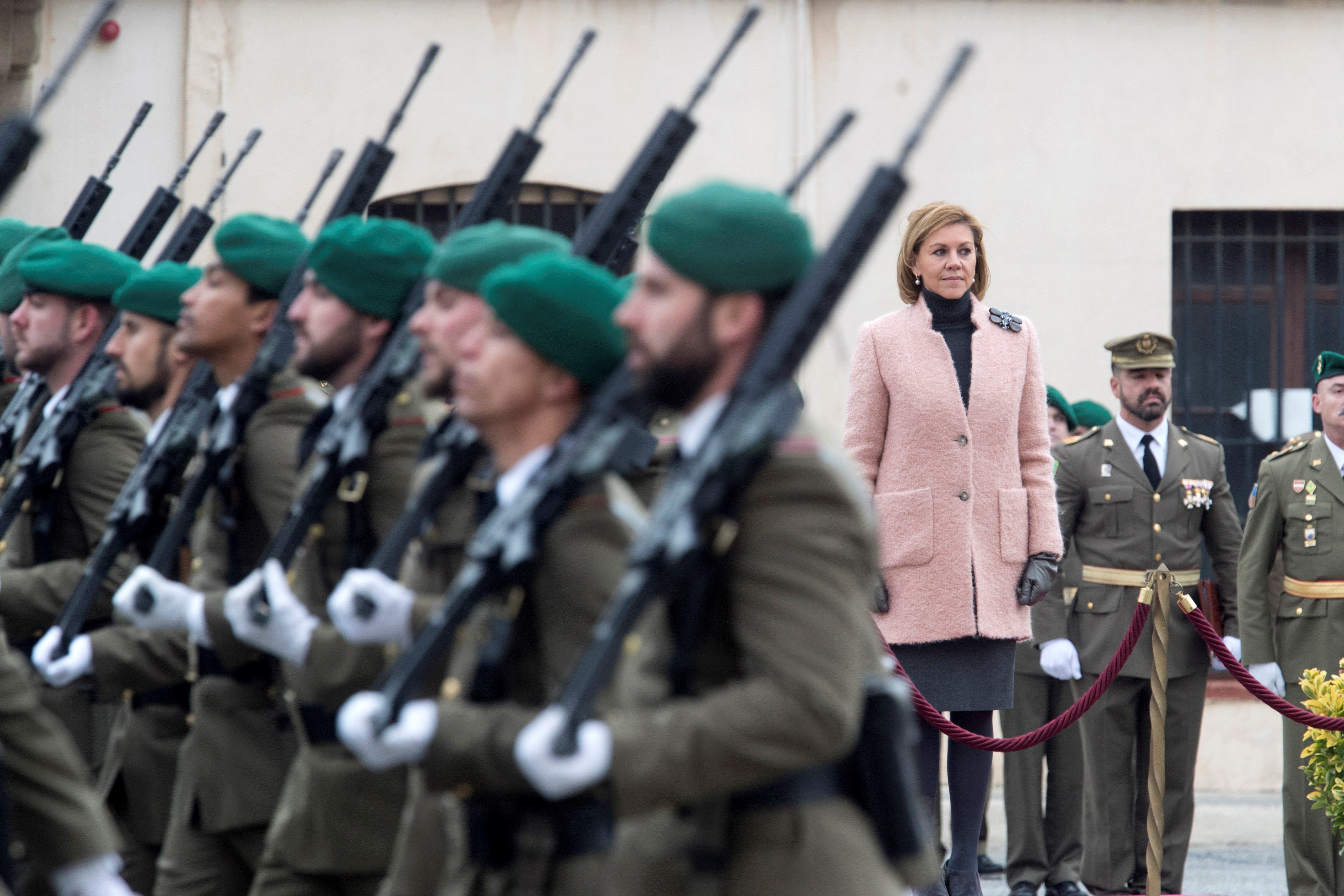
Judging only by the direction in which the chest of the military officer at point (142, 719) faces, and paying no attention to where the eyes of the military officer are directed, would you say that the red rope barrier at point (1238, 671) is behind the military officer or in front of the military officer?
behind

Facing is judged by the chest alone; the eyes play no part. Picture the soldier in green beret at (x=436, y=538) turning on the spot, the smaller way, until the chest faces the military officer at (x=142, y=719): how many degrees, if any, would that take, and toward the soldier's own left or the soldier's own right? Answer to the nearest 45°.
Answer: approximately 45° to the soldier's own right

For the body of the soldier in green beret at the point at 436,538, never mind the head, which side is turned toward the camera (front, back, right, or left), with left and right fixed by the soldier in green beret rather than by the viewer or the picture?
left

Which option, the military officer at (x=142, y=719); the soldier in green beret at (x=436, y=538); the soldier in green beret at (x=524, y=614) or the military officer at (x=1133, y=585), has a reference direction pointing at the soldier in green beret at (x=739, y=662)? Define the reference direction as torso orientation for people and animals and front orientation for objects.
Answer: the military officer at (x=1133, y=585)

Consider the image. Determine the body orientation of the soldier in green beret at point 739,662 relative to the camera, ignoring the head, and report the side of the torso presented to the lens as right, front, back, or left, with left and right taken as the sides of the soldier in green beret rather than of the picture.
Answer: left

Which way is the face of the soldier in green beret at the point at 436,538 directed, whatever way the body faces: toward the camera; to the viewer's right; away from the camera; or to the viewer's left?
to the viewer's left

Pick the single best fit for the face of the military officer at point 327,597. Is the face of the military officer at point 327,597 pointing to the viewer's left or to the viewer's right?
to the viewer's left

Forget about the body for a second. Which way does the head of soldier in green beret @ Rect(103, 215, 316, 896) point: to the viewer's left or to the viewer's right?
to the viewer's left

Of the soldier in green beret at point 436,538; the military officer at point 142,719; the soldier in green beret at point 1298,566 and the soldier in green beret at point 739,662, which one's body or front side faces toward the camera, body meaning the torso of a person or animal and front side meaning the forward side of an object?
the soldier in green beret at point 1298,566

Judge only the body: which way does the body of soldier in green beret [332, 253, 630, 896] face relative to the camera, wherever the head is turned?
to the viewer's left

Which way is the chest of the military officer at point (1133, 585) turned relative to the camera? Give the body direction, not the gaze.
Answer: toward the camera
